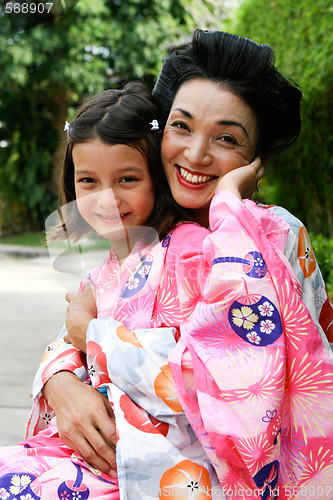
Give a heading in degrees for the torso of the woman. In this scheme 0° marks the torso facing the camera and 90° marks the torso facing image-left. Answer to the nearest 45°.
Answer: approximately 45°

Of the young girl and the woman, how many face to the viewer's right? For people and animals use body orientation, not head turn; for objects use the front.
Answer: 0

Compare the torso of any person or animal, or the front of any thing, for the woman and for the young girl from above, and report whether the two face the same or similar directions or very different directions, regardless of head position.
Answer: same or similar directions

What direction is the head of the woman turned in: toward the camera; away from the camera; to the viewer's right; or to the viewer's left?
toward the camera

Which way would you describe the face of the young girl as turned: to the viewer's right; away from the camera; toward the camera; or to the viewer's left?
toward the camera
